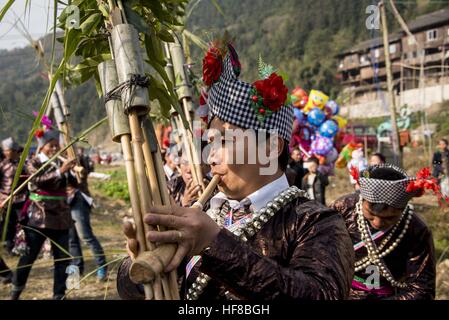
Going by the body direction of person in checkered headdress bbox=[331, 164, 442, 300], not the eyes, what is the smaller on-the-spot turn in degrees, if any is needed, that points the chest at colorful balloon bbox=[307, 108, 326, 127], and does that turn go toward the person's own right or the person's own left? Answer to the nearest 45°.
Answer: approximately 135° to the person's own right

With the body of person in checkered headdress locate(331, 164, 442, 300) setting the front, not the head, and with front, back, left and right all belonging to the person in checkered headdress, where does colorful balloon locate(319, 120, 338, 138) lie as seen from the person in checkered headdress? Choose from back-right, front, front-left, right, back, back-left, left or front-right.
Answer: back-right

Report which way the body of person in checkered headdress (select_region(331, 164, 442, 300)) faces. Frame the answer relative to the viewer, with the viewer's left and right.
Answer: facing the viewer and to the left of the viewer

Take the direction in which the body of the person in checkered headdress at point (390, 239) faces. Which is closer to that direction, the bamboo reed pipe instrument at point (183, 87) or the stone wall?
the bamboo reed pipe instrument

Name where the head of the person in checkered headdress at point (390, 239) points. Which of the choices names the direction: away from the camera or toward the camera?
toward the camera

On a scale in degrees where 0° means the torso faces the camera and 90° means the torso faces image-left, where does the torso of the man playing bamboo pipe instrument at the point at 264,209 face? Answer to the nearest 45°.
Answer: approximately 45°

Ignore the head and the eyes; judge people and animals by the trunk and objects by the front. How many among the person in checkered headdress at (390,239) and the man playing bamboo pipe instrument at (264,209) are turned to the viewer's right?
0

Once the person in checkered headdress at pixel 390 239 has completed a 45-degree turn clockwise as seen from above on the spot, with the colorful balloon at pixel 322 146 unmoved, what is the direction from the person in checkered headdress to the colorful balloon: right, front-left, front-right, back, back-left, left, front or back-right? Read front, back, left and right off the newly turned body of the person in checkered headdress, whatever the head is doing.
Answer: right

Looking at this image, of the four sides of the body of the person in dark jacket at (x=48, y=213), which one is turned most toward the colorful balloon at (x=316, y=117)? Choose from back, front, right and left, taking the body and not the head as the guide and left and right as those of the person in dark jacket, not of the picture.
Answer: left

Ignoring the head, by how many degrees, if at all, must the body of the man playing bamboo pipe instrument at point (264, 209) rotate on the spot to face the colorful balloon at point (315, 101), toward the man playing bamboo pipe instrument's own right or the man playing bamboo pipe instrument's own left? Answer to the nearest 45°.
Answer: approximately 135° to the man playing bamboo pipe instrument's own right

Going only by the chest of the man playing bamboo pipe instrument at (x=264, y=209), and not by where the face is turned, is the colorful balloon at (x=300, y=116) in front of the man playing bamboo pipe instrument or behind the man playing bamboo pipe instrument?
behind

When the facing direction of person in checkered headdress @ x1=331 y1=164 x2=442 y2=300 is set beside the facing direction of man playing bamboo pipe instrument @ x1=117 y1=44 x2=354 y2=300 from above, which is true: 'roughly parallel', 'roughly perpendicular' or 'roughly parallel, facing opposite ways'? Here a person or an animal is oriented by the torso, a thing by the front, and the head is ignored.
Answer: roughly parallel
